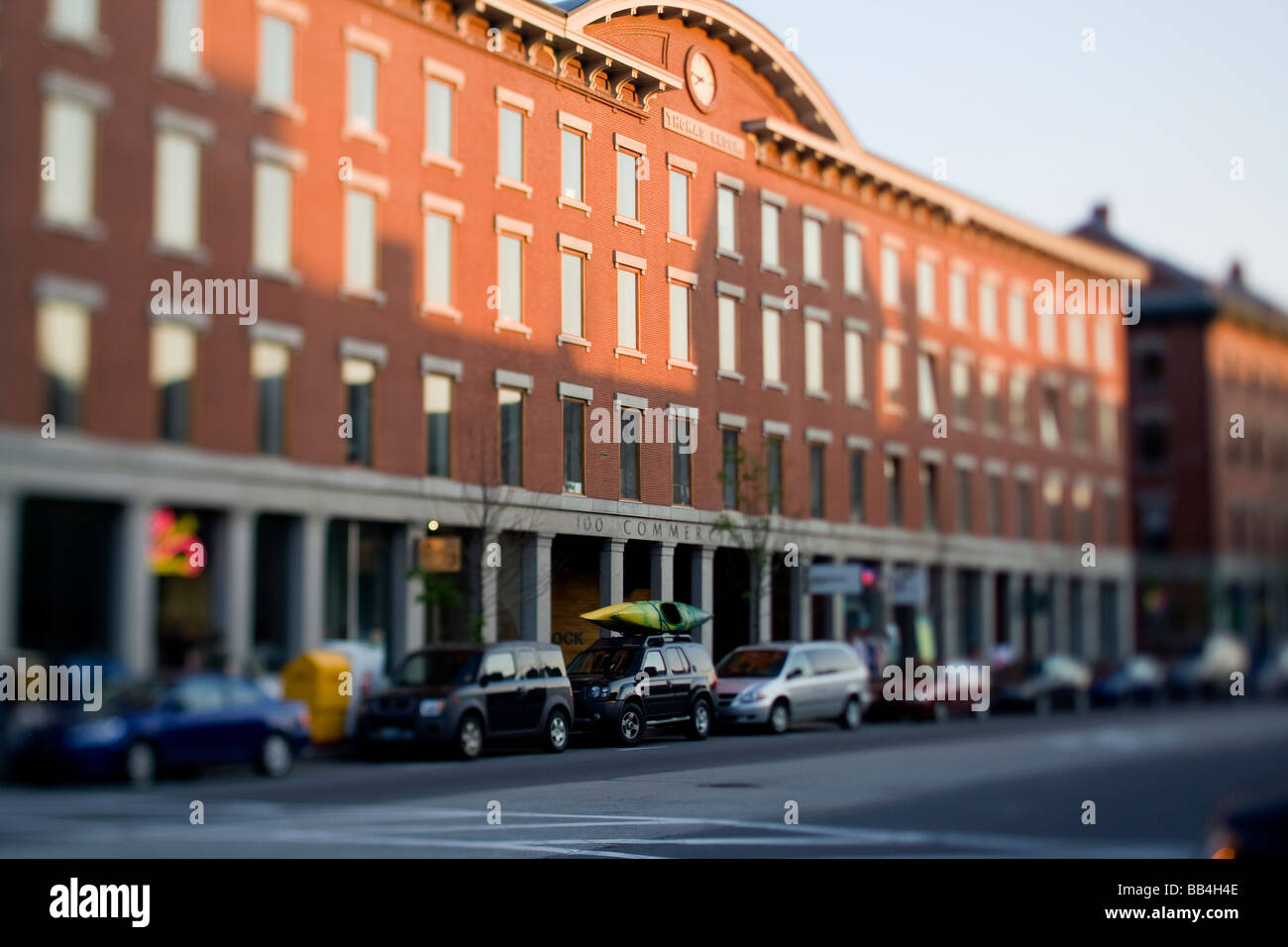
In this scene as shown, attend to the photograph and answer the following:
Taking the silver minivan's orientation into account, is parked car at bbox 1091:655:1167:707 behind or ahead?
behind

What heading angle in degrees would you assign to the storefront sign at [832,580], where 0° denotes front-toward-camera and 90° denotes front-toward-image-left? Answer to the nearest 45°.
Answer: approximately 0°

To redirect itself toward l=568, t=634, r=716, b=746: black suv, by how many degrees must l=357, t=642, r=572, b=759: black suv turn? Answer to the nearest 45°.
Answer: approximately 180°

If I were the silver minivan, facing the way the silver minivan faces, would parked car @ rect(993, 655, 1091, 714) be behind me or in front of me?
behind

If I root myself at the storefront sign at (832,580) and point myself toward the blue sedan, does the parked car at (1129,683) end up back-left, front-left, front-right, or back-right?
back-left

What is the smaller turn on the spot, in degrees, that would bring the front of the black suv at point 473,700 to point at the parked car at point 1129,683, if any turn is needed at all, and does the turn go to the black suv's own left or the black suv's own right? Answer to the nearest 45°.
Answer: approximately 180°

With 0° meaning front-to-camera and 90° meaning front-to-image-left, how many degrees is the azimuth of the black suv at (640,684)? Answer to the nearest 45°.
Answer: approximately 45°

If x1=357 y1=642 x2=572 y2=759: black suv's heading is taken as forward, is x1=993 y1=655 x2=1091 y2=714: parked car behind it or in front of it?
behind

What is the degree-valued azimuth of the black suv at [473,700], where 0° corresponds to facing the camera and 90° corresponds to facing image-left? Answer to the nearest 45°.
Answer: approximately 45°

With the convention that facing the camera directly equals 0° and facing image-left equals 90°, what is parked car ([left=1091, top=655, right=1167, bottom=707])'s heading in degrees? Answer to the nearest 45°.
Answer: approximately 45°
